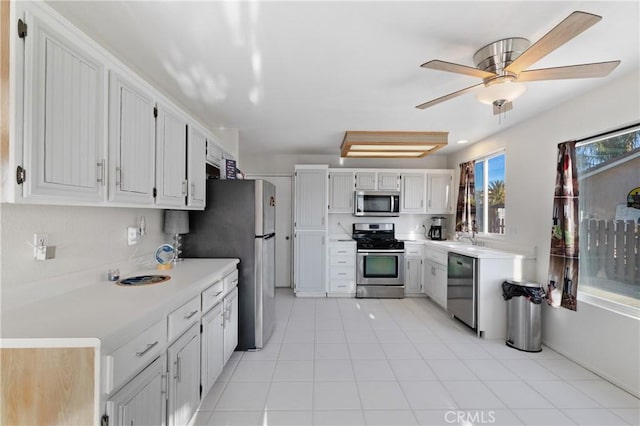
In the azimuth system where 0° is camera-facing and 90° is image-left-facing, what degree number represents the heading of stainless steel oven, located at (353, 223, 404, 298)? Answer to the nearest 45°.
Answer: approximately 0°

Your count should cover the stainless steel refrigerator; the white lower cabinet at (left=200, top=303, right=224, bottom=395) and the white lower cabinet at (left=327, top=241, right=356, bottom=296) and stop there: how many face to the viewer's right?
2

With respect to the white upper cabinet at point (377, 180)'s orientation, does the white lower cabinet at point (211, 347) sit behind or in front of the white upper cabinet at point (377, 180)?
in front

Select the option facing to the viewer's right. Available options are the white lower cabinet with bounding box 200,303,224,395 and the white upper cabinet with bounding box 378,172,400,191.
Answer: the white lower cabinet

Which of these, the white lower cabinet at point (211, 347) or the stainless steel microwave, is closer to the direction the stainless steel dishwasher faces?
the white lower cabinet

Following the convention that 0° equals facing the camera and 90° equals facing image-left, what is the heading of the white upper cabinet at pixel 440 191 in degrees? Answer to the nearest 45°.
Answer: approximately 0°

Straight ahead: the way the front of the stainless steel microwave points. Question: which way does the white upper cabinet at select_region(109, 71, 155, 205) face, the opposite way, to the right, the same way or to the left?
to the left

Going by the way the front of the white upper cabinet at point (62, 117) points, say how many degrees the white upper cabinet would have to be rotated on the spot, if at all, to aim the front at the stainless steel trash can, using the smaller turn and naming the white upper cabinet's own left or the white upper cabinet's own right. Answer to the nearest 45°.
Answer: approximately 45° to the white upper cabinet's own left

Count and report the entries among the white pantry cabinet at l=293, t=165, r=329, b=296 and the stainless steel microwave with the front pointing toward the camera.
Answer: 2

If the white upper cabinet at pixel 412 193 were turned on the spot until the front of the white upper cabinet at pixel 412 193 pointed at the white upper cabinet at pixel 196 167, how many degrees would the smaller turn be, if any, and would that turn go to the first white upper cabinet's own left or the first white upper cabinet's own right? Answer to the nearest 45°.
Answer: approximately 45° to the first white upper cabinet's own right
